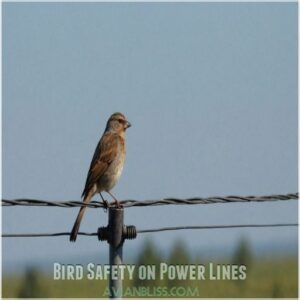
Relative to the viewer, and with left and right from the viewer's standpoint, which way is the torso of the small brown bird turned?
facing to the right of the viewer
